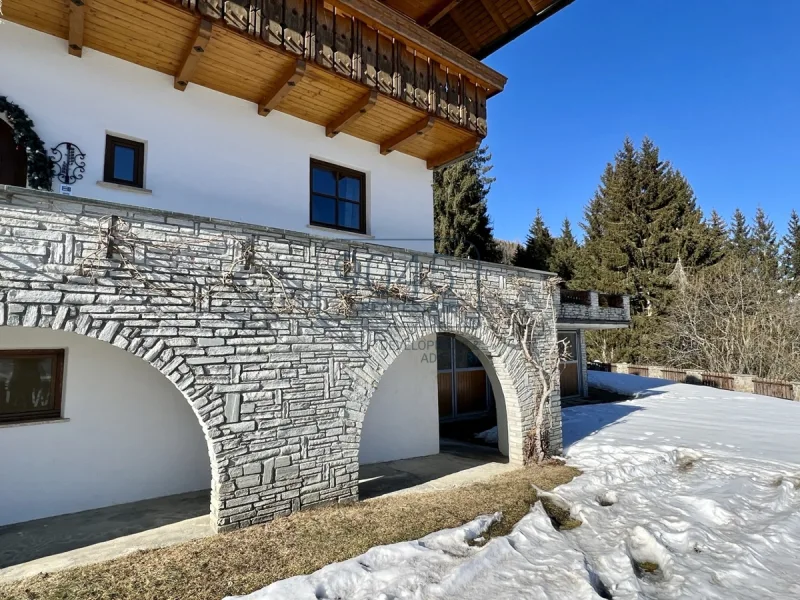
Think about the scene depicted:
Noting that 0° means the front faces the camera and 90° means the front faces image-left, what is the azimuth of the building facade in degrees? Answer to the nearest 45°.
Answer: approximately 315°

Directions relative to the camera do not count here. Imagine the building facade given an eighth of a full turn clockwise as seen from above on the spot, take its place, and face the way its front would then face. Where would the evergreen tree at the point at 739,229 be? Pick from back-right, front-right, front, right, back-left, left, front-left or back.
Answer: back-left

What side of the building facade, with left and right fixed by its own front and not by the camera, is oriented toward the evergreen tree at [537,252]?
left

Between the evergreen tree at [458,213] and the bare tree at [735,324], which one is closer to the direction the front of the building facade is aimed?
the bare tree

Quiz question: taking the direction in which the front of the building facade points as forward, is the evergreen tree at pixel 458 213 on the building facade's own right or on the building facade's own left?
on the building facade's own left

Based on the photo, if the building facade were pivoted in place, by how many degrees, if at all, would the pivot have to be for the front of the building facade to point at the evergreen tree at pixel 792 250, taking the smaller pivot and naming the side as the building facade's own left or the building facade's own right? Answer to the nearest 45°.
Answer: approximately 90° to the building facade's own left

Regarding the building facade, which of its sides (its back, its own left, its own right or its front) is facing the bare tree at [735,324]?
left
